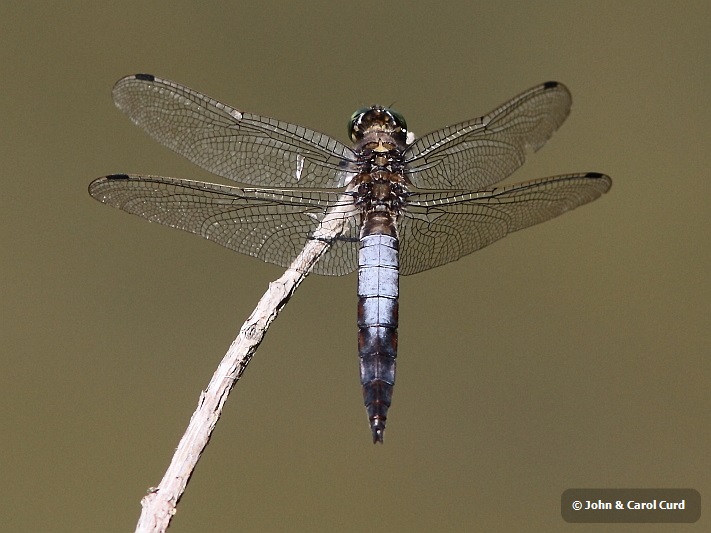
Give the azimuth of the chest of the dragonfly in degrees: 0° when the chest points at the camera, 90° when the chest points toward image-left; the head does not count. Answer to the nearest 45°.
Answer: approximately 180°
